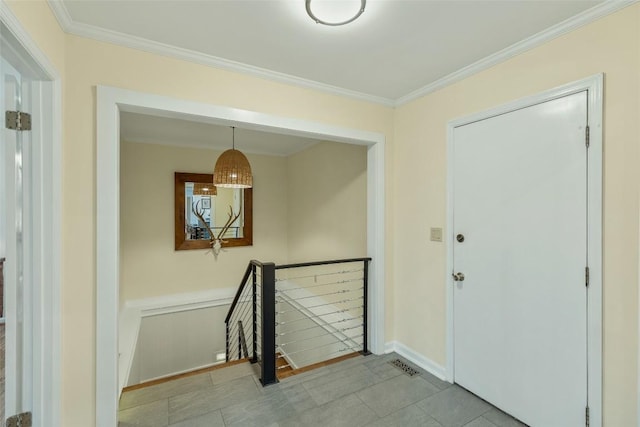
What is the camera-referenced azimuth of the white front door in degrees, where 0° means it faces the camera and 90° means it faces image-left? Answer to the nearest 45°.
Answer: approximately 45°

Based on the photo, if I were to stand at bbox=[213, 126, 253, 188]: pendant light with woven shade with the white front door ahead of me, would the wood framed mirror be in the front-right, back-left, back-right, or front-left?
back-left

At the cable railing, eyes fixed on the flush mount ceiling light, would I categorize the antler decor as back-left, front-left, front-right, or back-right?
back-right

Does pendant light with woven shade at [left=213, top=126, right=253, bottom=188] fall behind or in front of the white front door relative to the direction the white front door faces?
in front

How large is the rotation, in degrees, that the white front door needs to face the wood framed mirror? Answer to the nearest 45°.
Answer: approximately 45° to its right

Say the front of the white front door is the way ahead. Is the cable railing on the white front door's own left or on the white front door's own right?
on the white front door's own right
